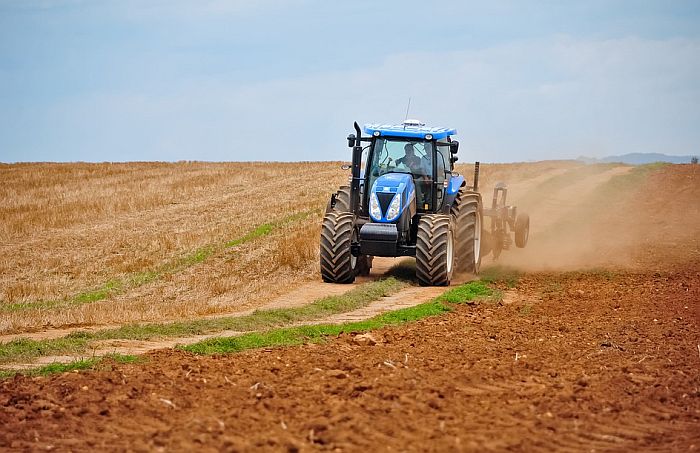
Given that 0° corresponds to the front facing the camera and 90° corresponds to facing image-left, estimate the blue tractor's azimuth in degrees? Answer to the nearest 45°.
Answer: approximately 0°
